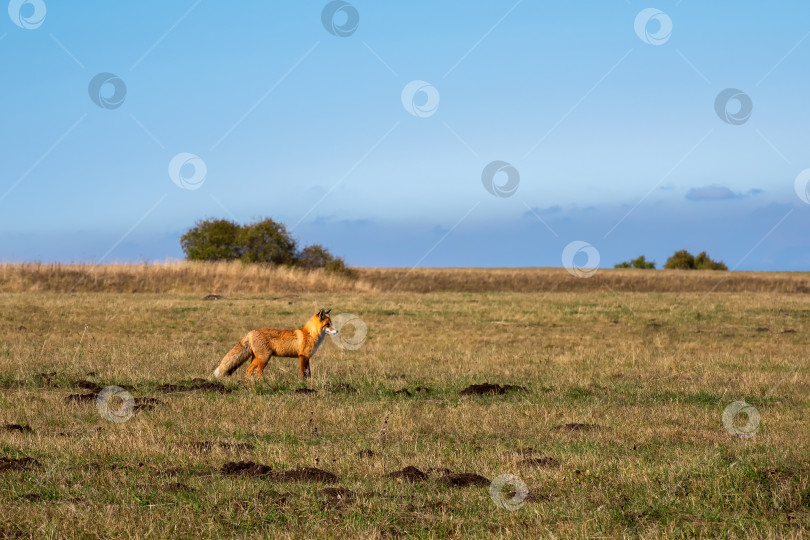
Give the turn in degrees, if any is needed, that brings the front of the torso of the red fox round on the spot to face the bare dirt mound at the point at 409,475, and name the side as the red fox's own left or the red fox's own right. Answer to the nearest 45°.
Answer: approximately 90° to the red fox's own right

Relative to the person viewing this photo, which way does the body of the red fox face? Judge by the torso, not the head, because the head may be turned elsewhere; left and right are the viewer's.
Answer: facing to the right of the viewer
